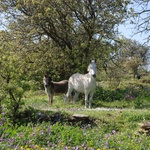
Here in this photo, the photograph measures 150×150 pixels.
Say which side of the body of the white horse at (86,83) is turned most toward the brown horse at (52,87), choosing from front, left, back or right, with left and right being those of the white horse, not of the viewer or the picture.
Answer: back
